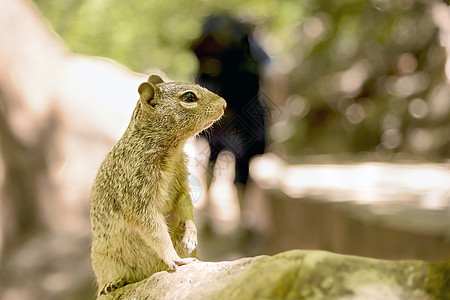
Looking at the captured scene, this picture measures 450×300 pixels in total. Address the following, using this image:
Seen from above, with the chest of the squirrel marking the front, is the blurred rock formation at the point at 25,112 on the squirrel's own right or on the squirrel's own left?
on the squirrel's own left

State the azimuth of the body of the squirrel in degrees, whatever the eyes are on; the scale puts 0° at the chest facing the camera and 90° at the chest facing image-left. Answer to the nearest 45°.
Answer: approximately 270°
